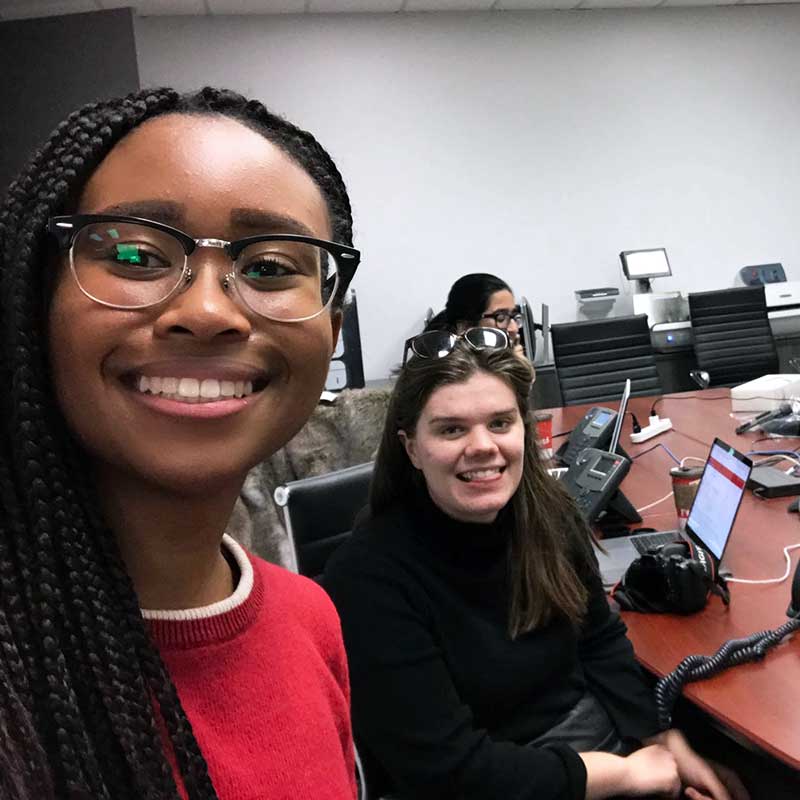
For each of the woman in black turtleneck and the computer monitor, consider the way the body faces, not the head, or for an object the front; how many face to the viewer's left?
1

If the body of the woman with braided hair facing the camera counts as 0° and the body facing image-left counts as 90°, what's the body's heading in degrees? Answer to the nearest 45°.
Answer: approximately 0°

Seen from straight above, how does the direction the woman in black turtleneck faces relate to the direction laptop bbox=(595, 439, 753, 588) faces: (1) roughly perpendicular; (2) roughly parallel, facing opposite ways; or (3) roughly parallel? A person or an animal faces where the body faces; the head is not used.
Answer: roughly perpendicular

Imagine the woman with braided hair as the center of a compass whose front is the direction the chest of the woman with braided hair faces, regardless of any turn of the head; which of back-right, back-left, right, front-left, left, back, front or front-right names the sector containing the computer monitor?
back-left

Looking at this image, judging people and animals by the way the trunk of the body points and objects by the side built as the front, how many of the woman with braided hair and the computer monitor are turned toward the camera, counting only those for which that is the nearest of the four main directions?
1

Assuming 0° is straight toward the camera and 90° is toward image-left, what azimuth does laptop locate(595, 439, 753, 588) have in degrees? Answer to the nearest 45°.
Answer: approximately 45°

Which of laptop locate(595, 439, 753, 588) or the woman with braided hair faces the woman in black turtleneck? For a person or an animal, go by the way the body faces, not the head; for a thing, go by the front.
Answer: the laptop

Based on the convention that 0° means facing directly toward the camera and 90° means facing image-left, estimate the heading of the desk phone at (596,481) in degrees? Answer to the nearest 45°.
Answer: approximately 45°

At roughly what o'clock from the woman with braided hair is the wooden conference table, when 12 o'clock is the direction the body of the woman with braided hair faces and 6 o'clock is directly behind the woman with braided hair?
The wooden conference table is roughly at 8 o'clock from the woman with braided hair.

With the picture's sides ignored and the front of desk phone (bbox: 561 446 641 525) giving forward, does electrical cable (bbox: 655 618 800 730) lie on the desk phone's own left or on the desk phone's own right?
on the desk phone's own left
